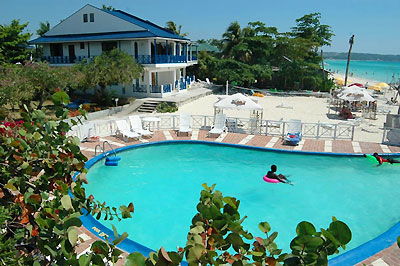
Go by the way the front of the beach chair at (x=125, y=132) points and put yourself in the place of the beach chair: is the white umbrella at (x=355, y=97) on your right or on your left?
on your left

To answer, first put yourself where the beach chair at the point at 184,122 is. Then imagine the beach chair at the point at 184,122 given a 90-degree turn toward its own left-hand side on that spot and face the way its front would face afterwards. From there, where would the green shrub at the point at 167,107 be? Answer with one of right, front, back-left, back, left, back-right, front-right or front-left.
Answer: left

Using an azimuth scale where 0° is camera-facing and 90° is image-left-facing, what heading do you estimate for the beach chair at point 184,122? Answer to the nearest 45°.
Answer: approximately 0°

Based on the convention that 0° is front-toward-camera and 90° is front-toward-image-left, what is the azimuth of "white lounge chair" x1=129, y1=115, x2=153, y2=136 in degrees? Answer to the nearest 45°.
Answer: approximately 315°

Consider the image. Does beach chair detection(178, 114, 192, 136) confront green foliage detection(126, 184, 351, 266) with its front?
yes

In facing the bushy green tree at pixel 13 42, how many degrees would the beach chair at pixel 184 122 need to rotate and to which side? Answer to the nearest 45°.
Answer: approximately 135° to its right

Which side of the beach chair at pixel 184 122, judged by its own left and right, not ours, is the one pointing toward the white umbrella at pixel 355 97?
left

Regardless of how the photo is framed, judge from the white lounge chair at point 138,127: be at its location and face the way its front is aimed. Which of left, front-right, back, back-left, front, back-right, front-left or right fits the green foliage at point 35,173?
front-right

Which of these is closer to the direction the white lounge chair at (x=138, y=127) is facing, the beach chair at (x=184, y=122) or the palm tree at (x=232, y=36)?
the beach chair

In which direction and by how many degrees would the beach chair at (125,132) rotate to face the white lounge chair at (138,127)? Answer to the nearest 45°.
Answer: approximately 90° to its left

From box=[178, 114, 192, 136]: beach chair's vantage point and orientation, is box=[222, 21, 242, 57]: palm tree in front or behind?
behind

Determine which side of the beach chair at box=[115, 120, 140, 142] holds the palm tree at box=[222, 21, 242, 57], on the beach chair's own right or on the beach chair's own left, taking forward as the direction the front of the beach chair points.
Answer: on the beach chair's own left

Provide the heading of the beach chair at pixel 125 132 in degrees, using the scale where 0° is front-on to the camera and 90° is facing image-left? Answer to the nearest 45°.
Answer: approximately 315°
